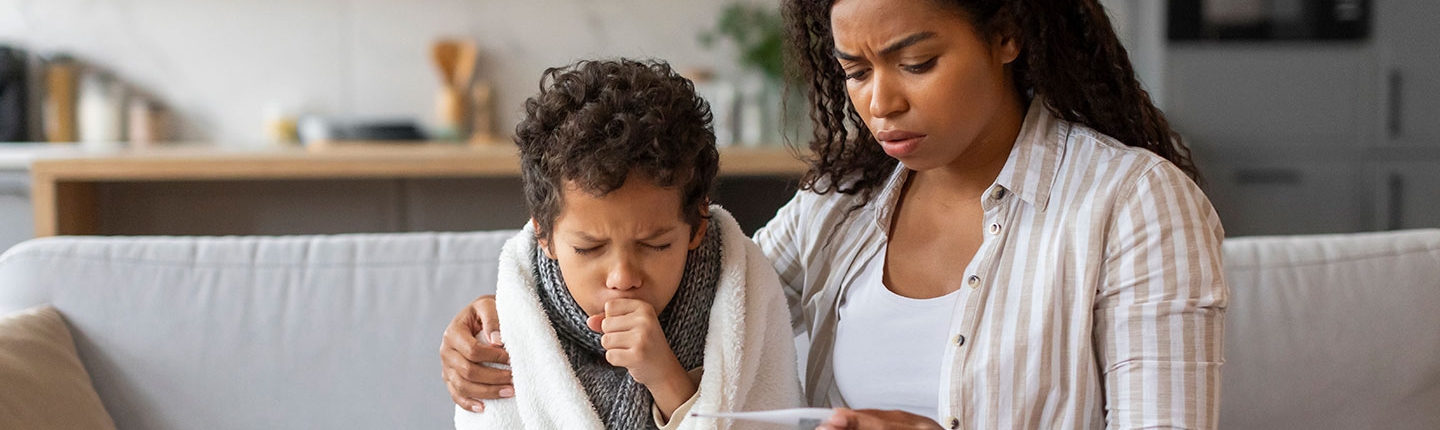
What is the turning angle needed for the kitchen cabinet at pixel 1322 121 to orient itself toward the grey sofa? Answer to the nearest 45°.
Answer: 0° — it already faces it

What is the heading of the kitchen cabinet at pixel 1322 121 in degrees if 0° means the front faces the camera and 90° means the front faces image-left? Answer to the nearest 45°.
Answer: approximately 0°

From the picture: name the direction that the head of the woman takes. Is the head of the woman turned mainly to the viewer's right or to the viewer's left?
to the viewer's left

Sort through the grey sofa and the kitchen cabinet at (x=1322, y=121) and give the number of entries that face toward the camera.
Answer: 2

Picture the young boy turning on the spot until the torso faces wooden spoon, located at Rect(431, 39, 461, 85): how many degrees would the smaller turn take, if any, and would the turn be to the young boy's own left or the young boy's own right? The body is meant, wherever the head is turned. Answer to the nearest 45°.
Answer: approximately 180°

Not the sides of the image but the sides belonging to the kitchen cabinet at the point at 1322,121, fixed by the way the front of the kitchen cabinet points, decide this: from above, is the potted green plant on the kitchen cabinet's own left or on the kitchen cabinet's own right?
on the kitchen cabinet's own right

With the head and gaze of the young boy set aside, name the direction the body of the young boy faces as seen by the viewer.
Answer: toward the camera

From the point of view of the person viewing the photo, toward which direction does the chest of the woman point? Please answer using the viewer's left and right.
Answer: facing the viewer and to the left of the viewer

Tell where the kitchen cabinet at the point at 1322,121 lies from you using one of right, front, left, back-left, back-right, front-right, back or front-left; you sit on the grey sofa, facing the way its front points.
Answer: back-left

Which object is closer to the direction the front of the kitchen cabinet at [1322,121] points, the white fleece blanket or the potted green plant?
the white fleece blanket

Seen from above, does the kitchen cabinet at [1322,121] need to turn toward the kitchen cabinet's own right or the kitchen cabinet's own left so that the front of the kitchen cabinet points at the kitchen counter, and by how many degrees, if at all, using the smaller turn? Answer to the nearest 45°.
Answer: approximately 45° to the kitchen cabinet's own right
